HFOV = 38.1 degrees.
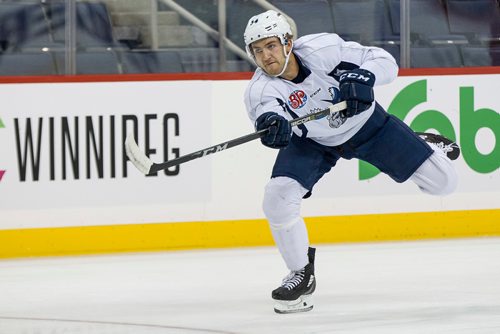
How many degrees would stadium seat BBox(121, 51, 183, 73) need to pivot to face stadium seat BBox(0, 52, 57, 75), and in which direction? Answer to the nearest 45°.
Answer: approximately 90° to its right

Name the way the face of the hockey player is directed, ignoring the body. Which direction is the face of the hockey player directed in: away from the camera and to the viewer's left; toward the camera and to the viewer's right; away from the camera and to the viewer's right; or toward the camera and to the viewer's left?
toward the camera and to the viewer's left

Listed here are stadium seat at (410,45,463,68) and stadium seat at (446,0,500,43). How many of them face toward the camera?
2

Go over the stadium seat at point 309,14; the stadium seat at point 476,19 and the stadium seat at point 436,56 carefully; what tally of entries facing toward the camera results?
3

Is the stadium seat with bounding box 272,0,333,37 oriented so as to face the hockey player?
yes

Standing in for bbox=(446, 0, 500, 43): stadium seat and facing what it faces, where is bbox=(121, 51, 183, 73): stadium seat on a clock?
bbox=(121, 51, 183, 73): stadium seat is roughly at 2 o'clock from bbox=(446, 0, 500, 43): stadium seat.

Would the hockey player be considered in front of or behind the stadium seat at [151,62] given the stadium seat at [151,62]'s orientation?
in front

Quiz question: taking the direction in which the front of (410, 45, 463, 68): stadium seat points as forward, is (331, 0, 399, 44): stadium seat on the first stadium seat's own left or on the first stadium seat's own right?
on the first stadium seat's own right

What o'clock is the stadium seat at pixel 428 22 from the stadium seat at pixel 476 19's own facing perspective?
the stadium seat at pixel 428 22 is roughly at 2 o'clock from the stadium seat at pixel 476 19.

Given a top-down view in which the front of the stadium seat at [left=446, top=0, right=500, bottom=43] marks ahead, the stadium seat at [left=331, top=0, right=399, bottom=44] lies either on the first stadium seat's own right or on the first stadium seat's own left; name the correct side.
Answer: on the first stadium seat's own right

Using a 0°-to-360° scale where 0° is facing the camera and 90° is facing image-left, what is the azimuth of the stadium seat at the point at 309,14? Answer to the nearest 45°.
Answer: approximately 0°
